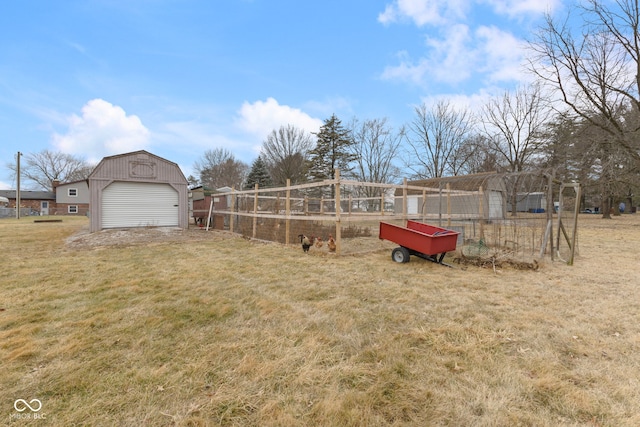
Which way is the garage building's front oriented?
toward the camera

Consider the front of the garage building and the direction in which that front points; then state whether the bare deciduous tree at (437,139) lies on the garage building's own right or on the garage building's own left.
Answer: on the garage building's own left

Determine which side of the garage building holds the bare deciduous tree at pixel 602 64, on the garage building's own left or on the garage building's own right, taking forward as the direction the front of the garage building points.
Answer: on the garage building's own left

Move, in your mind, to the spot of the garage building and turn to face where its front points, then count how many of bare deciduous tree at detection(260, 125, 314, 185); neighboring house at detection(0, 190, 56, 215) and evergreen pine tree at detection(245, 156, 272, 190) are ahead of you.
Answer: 0

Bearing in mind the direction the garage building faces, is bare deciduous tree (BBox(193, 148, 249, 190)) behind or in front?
behind

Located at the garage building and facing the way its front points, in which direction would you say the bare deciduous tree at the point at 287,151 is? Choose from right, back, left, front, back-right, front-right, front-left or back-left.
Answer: back-left

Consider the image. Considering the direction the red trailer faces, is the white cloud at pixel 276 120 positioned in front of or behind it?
behind

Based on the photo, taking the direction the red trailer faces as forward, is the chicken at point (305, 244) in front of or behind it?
behind

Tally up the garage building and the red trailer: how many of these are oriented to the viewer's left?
0

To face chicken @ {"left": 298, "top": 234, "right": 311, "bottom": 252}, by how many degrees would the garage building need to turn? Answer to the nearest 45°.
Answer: approximately 45° to its left

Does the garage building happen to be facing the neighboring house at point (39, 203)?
no

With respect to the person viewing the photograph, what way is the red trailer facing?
facing the viewer and to the right of the viewer
